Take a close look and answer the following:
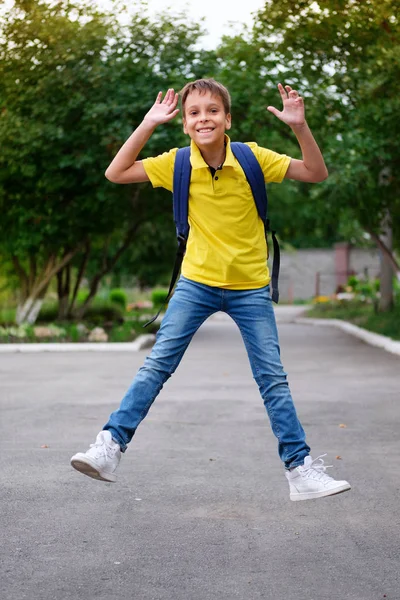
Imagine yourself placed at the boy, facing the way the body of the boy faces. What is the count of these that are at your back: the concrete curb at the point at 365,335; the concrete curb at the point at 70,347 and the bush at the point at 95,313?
3

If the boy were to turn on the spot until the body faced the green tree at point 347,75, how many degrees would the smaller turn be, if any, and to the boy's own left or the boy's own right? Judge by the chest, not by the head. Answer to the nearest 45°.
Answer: approximately 180°

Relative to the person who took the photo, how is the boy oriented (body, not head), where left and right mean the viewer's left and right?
facing the viewer

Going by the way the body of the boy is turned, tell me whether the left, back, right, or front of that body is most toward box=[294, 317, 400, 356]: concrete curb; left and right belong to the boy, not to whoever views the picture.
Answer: back

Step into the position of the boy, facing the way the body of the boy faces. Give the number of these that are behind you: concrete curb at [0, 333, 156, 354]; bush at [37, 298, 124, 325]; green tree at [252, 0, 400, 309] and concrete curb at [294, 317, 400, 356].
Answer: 4

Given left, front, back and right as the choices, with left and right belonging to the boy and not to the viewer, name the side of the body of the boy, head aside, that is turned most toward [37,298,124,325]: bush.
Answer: back
